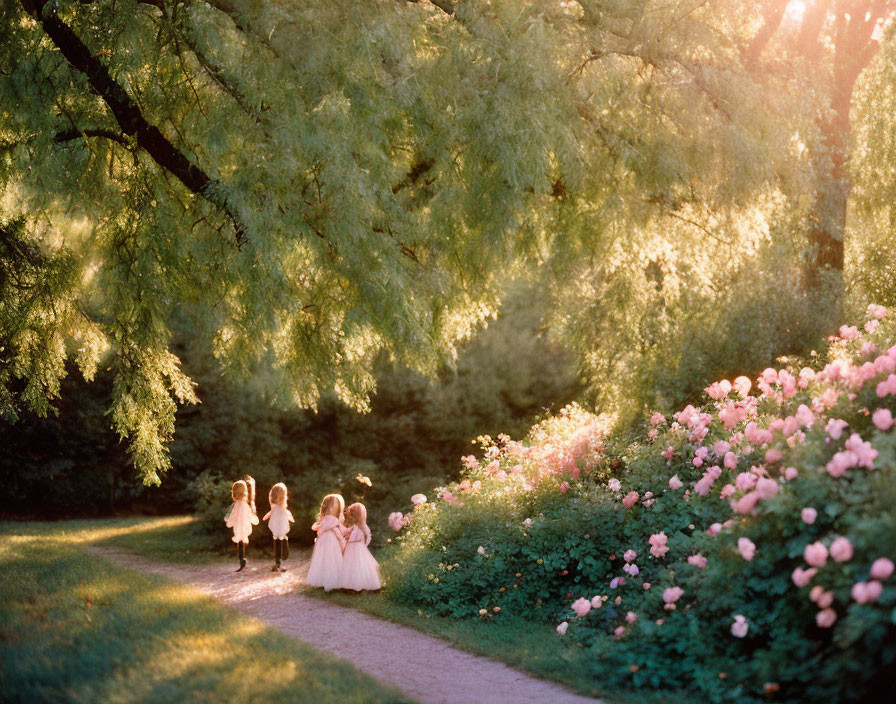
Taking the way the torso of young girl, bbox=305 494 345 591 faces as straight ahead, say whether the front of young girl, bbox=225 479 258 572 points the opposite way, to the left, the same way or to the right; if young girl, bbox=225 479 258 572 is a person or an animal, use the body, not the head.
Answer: the same way

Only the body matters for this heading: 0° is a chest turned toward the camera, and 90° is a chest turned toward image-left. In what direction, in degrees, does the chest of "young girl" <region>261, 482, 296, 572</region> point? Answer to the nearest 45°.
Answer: approximately 180°

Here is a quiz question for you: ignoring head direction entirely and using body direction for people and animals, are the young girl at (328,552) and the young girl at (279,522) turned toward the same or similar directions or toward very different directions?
same or similar directions

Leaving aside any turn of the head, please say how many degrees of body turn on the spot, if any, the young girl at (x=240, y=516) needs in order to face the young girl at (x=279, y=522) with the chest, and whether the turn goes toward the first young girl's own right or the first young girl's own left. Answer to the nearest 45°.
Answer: approximately 135° to the first young girl's own right

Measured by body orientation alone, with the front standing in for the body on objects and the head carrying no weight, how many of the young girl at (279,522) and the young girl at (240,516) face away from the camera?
2

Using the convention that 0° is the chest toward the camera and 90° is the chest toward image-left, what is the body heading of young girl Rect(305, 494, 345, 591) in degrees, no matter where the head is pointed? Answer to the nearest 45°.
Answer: approximately 180°

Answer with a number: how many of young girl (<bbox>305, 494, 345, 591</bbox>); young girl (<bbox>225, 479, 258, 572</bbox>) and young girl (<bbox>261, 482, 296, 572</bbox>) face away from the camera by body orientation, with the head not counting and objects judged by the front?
3

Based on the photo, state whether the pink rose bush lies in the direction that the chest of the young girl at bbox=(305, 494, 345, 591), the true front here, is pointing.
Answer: no

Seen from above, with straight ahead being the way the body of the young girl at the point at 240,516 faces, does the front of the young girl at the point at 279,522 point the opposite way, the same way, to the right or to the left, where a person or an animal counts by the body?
the same way

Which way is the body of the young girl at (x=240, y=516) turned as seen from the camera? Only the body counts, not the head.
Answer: away from the camera

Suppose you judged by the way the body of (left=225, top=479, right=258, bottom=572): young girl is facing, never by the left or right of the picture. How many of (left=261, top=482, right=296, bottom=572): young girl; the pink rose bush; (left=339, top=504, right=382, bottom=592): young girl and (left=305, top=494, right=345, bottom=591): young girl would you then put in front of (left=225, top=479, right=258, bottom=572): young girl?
0
